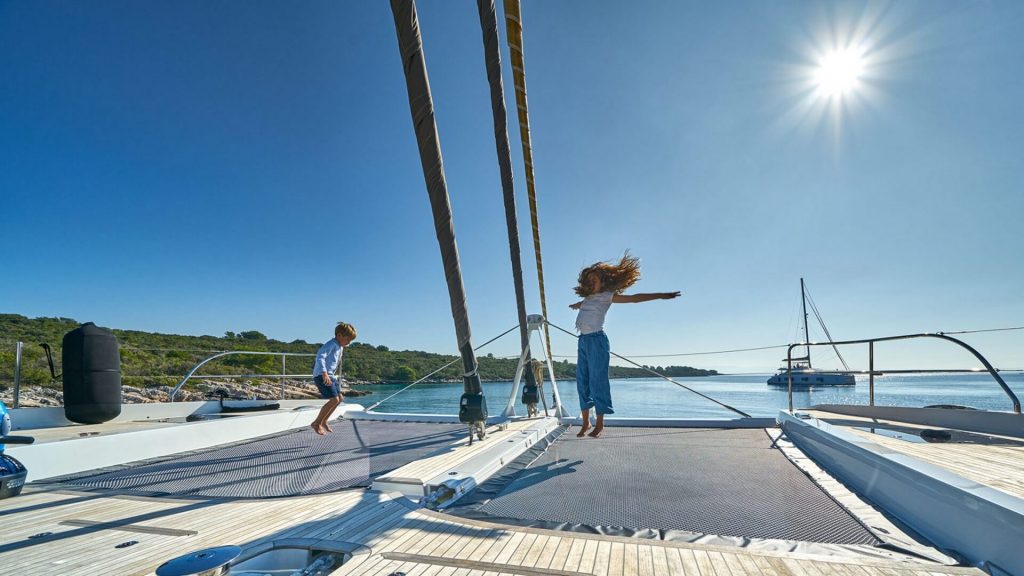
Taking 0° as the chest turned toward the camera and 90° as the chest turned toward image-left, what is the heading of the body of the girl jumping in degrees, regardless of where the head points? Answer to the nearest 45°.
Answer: approximately 45°
